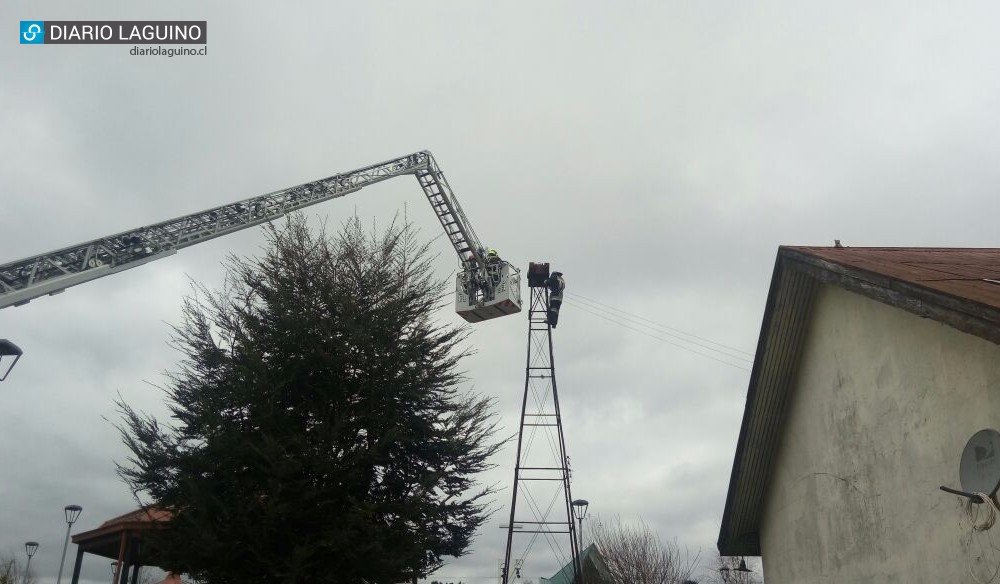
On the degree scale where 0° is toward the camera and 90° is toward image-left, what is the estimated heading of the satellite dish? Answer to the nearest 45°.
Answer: approximately 45°
